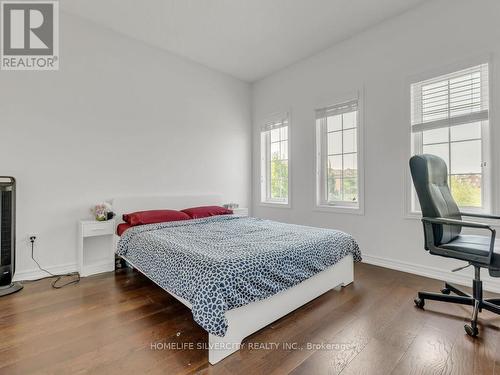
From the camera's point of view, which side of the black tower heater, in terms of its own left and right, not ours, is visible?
front

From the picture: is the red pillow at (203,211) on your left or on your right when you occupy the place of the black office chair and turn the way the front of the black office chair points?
on your right

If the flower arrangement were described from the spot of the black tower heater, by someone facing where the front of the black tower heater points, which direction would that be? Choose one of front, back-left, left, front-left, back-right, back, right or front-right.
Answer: left

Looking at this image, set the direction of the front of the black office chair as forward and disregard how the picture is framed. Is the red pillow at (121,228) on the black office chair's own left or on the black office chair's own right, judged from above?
on the black office chair's own right

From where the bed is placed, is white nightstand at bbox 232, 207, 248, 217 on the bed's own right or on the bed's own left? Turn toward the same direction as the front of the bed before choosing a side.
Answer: on the bed's own left

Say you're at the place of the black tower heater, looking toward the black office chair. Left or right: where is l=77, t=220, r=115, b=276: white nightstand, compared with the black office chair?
left

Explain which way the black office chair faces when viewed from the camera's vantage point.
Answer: facing the viewer and to the right of the viewer

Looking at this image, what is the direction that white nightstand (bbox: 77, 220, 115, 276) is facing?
toward the camera
